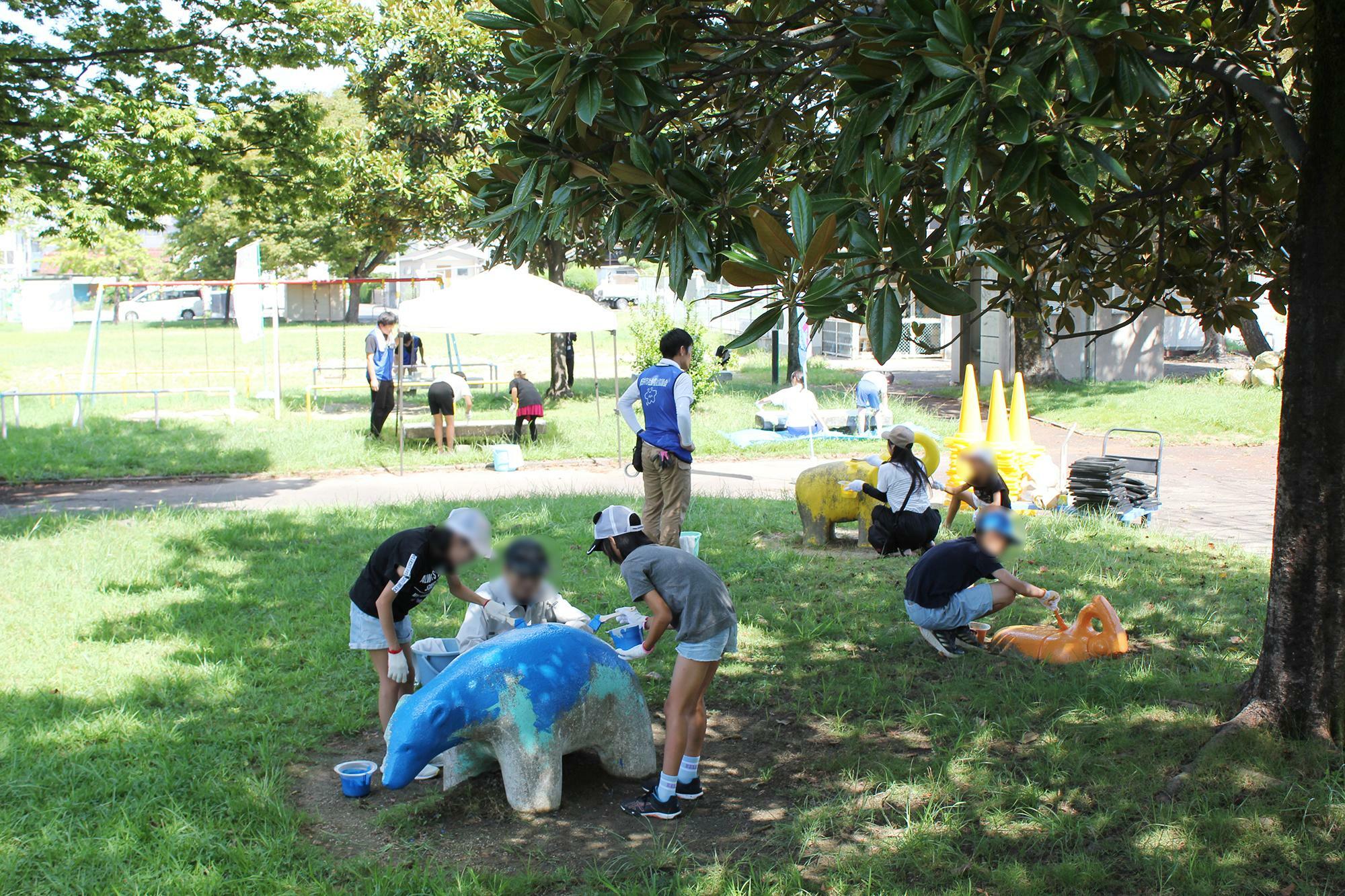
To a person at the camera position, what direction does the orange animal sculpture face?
facing to the right of the viewer

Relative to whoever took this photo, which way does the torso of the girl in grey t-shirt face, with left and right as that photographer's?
facing to the left of the viewer

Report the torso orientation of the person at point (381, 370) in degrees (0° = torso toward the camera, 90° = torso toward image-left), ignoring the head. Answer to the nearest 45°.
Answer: approximately 315°

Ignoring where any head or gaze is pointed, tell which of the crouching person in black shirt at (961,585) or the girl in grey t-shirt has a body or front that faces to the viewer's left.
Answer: the girl in grey t-shirt

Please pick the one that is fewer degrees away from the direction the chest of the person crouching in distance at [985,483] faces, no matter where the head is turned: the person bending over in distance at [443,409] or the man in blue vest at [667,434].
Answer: the man in blue vest

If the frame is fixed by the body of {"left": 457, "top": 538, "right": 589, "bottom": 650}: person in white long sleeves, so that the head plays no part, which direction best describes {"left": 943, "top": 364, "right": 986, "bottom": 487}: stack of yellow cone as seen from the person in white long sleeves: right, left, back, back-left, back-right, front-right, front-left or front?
back-left

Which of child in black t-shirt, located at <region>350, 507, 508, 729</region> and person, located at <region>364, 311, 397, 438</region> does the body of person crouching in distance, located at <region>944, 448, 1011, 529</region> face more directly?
the child in black t-shirt

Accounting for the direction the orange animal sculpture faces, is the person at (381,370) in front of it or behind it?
behind

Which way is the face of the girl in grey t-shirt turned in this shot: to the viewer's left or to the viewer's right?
to the viewer's left
